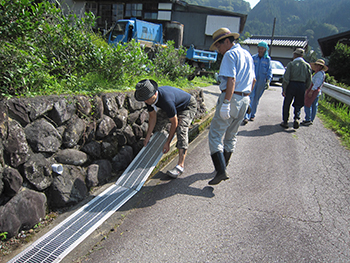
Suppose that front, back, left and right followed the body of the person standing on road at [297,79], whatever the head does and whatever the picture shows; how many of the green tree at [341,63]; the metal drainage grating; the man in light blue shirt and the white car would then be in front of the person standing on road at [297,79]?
2

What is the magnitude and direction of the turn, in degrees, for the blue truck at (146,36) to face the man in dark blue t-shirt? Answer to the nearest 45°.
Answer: approximately 45° to its left

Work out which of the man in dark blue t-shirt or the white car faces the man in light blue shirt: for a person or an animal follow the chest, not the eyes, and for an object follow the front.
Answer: the white car

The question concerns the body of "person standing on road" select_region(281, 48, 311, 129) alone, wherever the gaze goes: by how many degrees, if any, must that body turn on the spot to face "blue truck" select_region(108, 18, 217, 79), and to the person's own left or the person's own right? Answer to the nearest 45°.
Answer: approximately 45° to the person's own left

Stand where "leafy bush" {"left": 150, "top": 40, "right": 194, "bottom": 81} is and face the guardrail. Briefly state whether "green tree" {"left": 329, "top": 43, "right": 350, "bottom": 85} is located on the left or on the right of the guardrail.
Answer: left

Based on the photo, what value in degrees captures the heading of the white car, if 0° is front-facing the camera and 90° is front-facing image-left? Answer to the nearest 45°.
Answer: approximately 0°

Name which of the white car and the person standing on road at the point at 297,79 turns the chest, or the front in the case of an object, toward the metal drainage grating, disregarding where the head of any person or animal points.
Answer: the white car

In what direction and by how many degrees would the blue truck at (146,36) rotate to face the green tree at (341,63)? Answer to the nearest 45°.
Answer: approximately 135° to its left

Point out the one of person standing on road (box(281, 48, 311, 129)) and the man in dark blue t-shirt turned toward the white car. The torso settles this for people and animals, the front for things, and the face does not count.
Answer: the person standing on road
